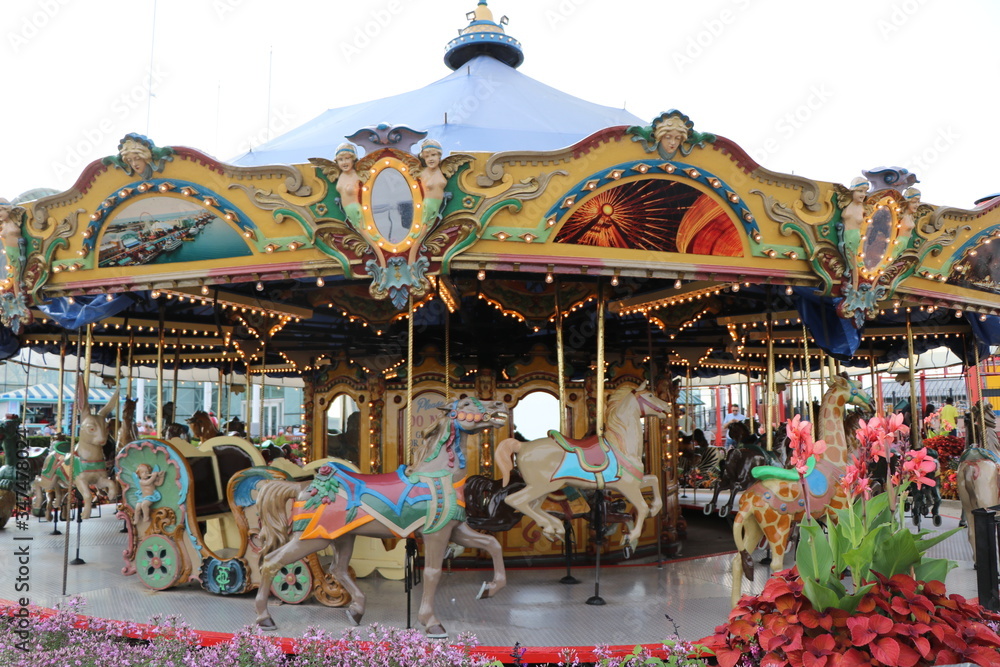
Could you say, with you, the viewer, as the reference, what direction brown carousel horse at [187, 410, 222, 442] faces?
facing the viewer and to the left of the viewer

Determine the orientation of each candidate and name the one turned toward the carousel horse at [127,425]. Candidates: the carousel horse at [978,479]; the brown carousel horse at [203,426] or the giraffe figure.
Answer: the brown carousel horse

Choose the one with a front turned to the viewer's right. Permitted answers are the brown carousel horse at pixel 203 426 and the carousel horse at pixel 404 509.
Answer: the carousel horse

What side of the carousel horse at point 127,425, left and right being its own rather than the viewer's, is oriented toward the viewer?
front

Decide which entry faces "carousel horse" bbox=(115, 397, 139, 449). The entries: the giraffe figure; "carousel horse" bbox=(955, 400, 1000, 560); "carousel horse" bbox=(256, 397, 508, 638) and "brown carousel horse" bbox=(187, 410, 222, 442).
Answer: the brown carousel horse

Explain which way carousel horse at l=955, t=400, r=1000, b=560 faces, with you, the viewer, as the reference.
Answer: facing away from the viewer and to the right of the viewer

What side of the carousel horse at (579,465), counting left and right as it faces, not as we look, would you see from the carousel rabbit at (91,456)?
back

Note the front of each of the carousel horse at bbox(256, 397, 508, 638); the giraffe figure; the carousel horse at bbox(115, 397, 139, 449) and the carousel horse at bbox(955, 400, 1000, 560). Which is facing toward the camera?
the carousel horse at bbox(115, 397, 139, 449)

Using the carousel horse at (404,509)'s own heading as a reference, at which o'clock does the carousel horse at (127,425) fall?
the carousel horse at (127,425) is roughly at 8 o'clock from the carousel horse at (404,509).

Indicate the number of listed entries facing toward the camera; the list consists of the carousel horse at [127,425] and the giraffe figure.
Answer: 1

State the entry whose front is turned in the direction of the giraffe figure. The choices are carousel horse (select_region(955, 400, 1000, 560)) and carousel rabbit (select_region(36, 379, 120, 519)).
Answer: carousel rabbit (select_region(36, 379, 120, 519))

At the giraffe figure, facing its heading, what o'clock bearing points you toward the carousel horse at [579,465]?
The carousel horse is roughly at 8 o'clock from the giraffe figure.

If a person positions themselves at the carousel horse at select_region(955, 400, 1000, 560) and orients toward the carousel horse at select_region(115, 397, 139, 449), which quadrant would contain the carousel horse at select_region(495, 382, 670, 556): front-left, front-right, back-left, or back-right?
front-left

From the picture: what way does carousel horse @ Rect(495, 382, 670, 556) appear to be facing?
to the viewer's right

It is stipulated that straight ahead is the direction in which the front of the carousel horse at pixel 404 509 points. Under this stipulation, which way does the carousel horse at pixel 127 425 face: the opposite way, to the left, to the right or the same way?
to the right

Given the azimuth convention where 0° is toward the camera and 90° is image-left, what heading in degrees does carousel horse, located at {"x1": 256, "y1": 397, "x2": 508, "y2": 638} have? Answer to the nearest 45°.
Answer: approximately 270°
